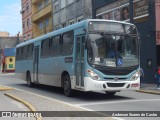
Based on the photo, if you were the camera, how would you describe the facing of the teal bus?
facing the viewer and to the right of the viewer

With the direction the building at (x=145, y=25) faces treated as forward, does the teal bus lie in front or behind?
in front

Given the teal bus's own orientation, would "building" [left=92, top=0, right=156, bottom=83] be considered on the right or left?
on its left

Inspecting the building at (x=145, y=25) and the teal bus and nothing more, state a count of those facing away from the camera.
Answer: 0

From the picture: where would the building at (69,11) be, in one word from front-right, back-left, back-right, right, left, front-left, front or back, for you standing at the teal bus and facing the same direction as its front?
back-left

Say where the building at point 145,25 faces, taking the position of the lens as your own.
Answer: facing the viewer and to the left of the viewer

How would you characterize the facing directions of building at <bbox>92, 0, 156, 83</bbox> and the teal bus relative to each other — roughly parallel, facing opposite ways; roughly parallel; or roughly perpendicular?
roughly perpendicular

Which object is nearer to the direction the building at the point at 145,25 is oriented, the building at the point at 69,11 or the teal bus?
the teal bus

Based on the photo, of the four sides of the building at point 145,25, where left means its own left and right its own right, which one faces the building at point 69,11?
right
